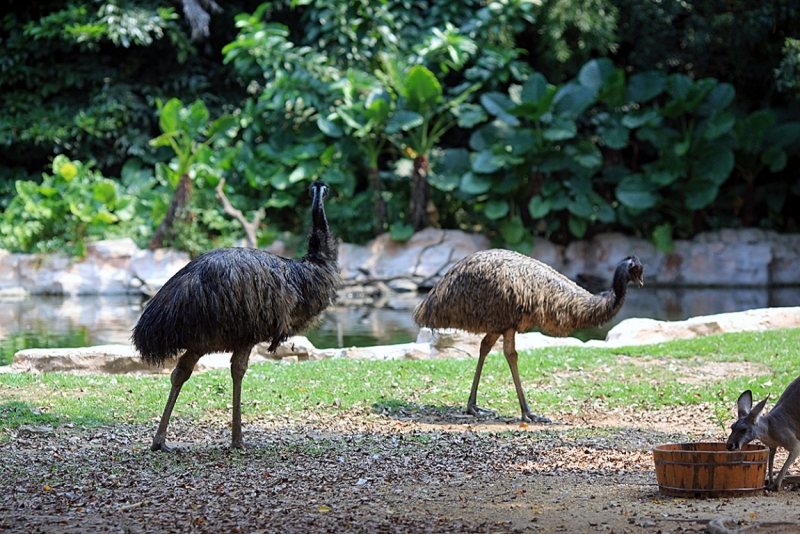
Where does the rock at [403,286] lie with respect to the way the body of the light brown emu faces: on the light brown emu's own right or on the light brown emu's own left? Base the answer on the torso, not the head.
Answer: on the light brown emu's own left

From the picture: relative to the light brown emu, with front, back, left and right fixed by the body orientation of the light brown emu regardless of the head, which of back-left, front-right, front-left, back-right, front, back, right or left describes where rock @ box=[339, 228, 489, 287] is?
left

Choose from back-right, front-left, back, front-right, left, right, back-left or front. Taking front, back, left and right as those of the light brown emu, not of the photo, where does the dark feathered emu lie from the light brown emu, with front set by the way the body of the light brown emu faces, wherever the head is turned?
back-right

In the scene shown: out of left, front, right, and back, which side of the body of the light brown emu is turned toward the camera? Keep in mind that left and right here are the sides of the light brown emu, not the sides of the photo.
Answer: right

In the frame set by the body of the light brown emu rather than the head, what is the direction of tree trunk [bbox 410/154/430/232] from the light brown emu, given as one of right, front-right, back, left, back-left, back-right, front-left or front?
left

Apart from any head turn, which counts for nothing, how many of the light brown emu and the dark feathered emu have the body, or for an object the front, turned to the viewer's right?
2

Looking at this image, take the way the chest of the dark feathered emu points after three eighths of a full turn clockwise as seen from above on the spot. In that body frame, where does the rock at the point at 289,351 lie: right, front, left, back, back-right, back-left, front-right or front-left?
back-right

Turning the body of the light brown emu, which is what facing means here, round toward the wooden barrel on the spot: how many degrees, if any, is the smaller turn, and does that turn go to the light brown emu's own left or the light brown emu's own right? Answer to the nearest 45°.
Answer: approximately 90° to the light brown emu's own right

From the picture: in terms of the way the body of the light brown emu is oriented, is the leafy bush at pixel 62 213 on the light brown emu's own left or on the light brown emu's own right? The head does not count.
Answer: on the light brown emu's own left

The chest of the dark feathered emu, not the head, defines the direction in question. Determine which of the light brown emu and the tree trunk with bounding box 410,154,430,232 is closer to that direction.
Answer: the light brown emu

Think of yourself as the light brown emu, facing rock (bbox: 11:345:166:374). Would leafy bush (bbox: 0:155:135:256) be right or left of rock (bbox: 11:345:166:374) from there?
right

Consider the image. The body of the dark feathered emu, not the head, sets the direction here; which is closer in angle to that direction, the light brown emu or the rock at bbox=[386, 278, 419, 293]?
the light brown emu

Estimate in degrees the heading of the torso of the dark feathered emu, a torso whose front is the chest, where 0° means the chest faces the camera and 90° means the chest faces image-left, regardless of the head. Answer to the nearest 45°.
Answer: approximately 270°

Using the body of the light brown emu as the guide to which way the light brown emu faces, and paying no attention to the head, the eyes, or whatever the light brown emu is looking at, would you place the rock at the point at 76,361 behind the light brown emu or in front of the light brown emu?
behind

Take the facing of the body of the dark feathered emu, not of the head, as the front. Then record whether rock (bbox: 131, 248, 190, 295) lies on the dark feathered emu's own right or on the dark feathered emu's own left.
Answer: on the dark feathered emu's own left

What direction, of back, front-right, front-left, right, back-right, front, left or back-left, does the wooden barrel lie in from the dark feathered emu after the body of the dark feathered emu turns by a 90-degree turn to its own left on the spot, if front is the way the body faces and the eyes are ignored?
back-right

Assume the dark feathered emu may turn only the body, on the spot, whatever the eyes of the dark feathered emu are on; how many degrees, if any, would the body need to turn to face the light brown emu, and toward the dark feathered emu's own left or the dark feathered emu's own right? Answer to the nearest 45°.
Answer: approximately 45° to the dark feathered emu's own left
